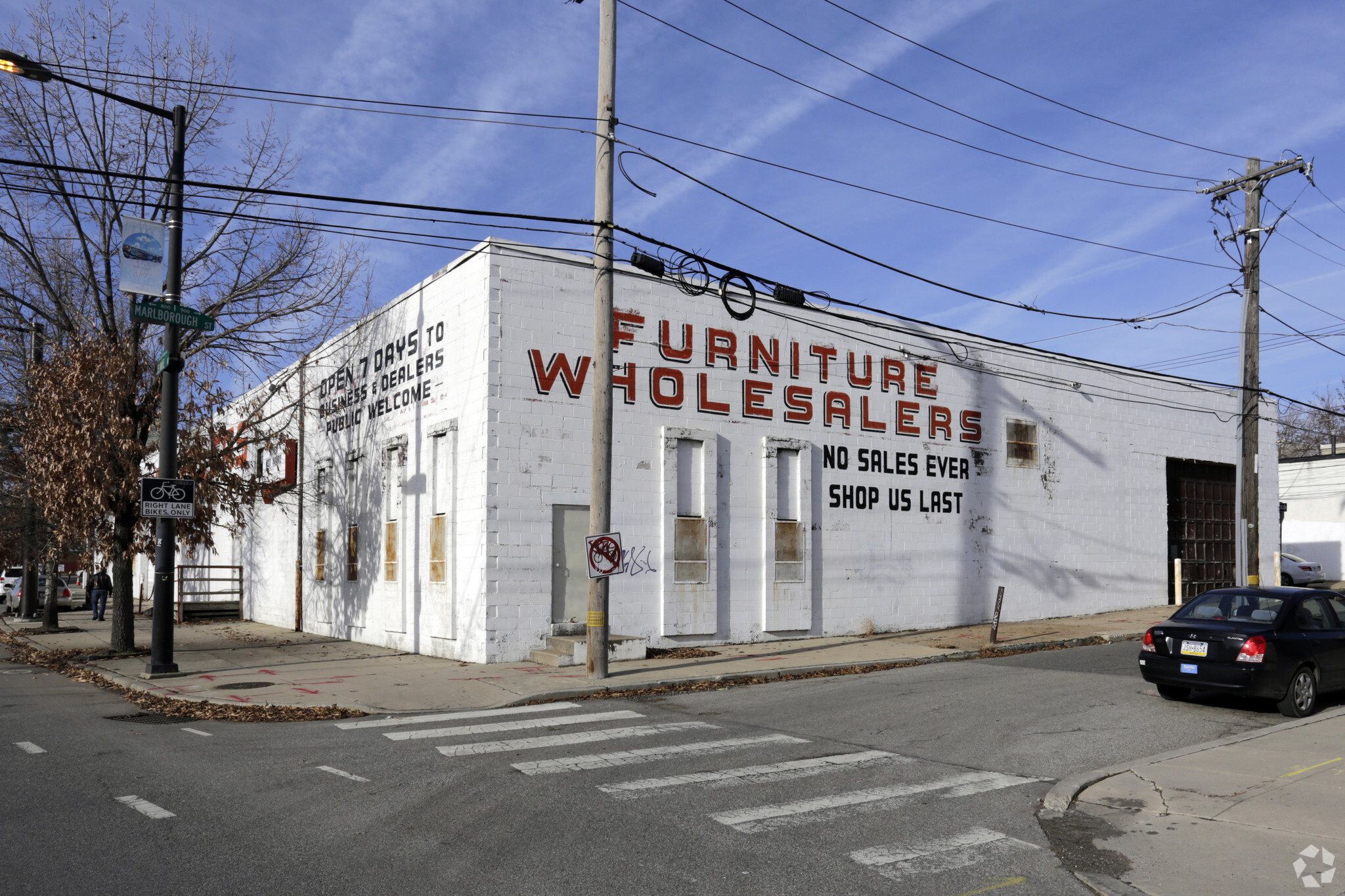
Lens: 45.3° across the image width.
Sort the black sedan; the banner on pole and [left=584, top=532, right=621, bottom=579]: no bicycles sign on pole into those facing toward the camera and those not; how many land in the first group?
2

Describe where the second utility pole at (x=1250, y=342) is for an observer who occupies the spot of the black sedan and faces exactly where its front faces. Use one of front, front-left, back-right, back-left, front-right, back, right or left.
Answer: front-left

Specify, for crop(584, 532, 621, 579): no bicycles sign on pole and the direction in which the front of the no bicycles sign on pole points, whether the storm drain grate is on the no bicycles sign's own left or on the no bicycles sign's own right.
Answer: on the no bicycles sign's own right

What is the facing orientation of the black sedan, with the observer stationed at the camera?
facing away from the viewer and to the right of the viewer

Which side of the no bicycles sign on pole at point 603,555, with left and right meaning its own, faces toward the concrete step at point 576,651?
back

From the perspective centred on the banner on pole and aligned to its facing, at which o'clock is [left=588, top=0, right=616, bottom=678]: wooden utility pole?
The wooden utility pole is roughly at 10 o'clock from the banner on pole.

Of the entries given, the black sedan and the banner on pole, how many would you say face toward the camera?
1
